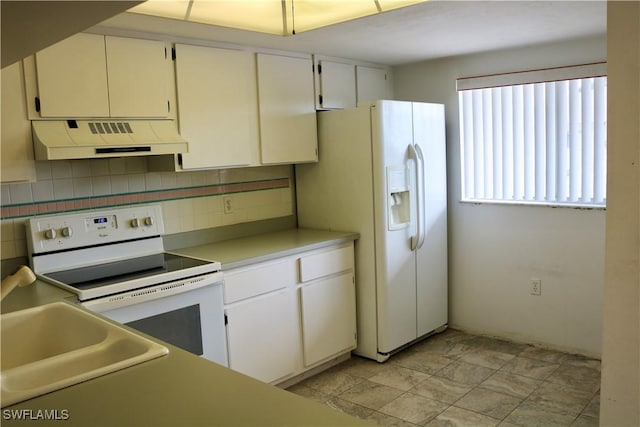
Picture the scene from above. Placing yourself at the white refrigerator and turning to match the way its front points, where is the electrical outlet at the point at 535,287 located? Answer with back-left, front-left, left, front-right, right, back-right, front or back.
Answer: front-left

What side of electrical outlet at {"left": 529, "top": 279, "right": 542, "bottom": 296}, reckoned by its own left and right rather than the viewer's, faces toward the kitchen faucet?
front

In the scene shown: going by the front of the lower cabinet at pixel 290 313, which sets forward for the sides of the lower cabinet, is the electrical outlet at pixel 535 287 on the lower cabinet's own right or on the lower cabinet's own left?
on the lower cabinet's own left

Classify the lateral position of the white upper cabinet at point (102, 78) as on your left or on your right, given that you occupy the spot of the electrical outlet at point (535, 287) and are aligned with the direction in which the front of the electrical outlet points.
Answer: on your right

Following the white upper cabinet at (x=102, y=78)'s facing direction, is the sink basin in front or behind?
in front

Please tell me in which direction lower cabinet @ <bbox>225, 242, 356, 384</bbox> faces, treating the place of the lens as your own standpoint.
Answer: facing the viewer and to the right of the viewer

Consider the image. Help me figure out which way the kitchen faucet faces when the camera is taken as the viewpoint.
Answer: facing to the right of the viewer

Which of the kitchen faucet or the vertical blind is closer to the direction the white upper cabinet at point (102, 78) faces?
the kitchen faucet

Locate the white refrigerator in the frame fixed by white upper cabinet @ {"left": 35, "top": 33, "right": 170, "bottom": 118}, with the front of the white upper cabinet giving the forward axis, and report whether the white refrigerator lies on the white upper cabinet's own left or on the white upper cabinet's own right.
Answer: on the white upper cabinet's own left
